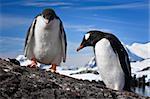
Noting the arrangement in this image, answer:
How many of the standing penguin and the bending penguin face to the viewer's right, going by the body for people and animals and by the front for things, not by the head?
0

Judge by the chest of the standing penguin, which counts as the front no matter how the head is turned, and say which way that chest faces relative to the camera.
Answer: toward the camera

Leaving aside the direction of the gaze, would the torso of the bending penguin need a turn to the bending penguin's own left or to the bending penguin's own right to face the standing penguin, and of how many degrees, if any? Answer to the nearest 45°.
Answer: approximately 45° to the bending penguin's own right

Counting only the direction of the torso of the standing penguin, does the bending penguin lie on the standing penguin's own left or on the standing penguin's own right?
on the standing penguin's own left

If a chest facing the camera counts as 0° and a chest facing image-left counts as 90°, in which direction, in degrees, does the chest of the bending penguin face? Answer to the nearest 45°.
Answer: approximately 45°
